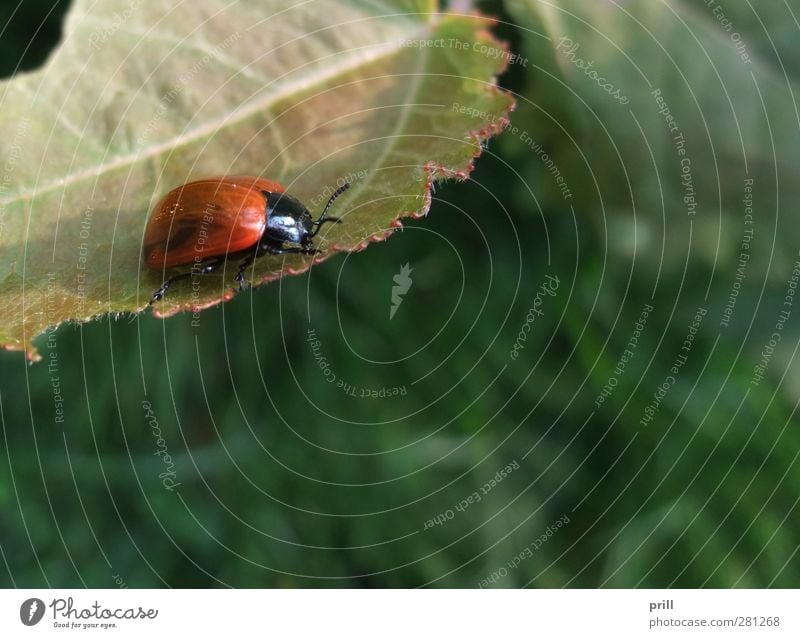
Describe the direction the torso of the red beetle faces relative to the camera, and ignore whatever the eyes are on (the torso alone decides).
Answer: to the viewer's right
